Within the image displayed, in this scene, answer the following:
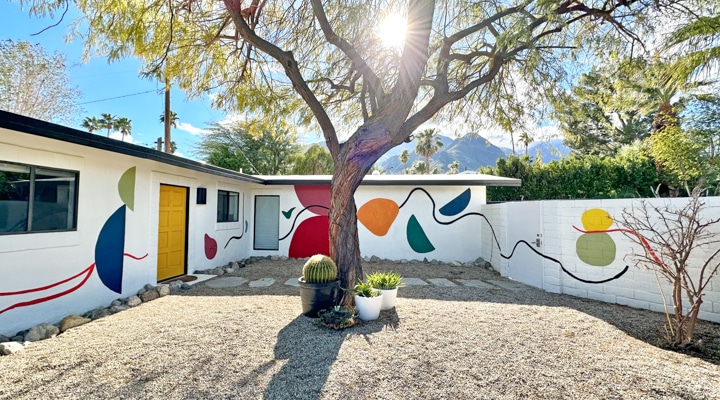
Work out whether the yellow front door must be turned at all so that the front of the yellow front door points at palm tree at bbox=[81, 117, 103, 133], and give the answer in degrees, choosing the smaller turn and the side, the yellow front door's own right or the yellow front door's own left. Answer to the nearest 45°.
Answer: approximately 135° to the yellow front door's own left

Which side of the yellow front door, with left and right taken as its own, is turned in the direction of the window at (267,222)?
left

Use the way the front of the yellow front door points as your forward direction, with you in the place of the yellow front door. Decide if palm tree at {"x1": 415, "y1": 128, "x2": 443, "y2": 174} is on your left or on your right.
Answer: on your left

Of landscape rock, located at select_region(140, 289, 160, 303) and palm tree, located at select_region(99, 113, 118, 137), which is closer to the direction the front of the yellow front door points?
the landscape rock

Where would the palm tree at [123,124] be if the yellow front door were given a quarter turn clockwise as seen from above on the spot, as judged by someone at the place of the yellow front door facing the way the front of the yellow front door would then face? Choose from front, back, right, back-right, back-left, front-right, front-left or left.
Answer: back-right

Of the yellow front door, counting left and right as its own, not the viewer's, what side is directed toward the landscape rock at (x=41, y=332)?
right

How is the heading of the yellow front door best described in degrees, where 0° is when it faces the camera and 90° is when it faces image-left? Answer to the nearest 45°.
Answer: approximately 315°

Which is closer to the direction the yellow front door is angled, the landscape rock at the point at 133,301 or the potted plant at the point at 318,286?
the potted plant

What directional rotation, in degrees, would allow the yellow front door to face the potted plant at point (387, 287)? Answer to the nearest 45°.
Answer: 0° — it already faces it

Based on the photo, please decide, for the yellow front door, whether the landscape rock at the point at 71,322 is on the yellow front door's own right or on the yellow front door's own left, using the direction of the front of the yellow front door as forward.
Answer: on the yellow front door's own right
